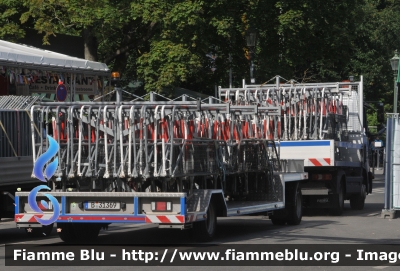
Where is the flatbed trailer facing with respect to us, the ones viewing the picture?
facing away from the viewer and to the right of the viewer

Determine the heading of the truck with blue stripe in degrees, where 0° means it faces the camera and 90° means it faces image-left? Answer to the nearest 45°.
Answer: approximately 225°

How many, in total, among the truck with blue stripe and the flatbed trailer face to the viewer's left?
0

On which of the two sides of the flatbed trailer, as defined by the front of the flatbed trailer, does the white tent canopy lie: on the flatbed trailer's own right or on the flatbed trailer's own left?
on the flatbed trailer's own left

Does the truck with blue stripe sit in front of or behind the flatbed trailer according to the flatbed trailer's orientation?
in front

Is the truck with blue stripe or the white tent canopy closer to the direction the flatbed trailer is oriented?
the truck with blue stripe

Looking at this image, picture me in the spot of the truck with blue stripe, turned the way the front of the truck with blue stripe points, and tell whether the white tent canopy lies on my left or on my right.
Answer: on my left

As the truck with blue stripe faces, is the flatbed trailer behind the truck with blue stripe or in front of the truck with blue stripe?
behind
